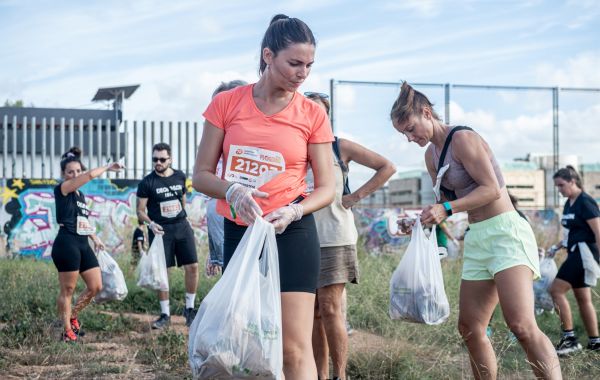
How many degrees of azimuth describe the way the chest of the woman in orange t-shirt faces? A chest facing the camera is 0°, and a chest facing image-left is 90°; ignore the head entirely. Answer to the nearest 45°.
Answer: approximately 0°

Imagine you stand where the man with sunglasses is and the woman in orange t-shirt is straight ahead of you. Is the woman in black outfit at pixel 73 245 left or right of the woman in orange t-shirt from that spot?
right

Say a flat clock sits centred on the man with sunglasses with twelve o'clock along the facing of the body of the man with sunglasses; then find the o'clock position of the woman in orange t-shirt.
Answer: The woman in orange t-shirt is roughly at 12 o'clock from the man with sunglasses.

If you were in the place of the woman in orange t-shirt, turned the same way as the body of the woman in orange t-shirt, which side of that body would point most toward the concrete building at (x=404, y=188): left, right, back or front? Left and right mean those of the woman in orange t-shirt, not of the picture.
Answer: back

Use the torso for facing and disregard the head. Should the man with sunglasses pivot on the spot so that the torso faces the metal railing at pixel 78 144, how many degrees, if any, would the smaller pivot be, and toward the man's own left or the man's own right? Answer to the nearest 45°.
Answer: approximately 180°

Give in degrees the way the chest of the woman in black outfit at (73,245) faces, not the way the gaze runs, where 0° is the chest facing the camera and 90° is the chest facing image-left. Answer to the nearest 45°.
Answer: approximately 315°

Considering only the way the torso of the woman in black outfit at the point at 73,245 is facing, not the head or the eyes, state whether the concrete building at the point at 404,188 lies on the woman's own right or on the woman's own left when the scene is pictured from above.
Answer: on the woman's own left

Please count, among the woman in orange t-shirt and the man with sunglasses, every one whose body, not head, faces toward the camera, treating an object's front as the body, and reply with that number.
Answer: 2
